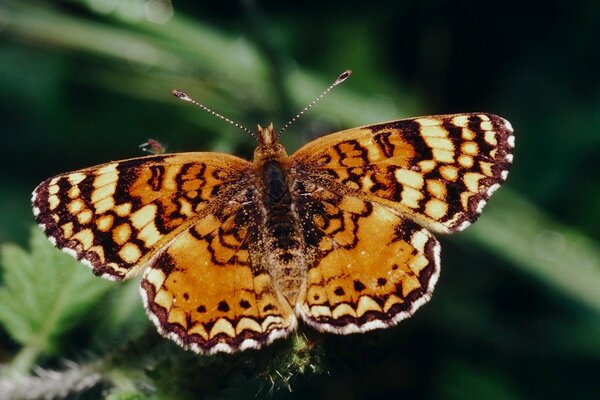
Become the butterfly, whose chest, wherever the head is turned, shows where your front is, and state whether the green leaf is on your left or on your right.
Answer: on your left

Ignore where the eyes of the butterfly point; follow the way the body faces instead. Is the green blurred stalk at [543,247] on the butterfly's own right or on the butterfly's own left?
on the butterfly's own right

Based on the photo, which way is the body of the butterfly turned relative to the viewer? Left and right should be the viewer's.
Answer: facing away from the viewer
